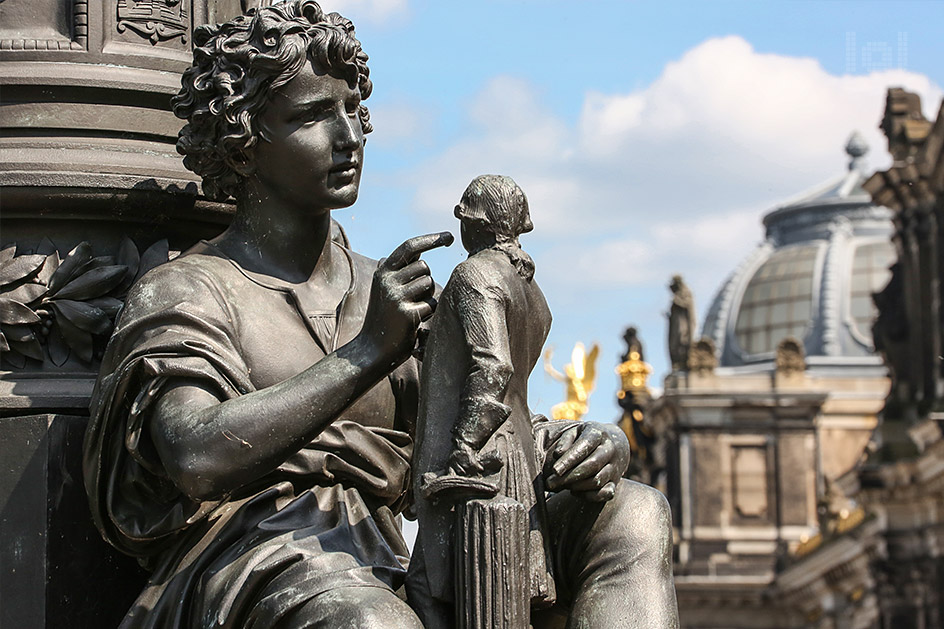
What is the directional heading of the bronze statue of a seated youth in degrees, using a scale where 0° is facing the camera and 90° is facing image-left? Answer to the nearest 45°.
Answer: approximately 315°

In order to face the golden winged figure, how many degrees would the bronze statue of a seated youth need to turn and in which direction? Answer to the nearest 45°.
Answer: approximately 135° to its left
